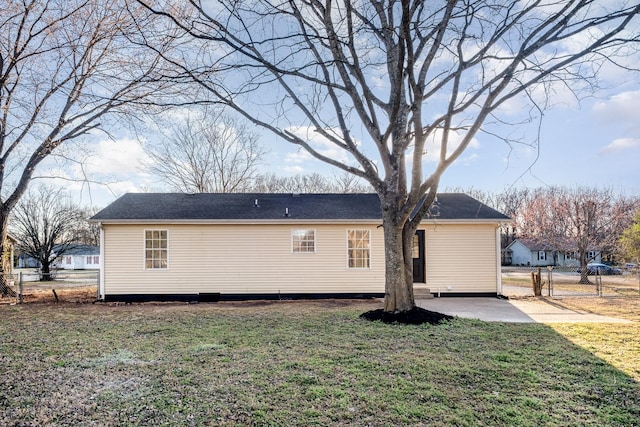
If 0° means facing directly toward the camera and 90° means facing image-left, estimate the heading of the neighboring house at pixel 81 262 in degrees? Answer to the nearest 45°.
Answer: approximately 0°

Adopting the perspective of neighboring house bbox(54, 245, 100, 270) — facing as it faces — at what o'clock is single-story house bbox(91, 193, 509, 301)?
The single-story house is roughly at 12 o'clock from the neighboring house.

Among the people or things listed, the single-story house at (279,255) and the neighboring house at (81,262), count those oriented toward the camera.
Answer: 1

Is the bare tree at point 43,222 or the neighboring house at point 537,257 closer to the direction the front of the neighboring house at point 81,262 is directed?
the bare tree

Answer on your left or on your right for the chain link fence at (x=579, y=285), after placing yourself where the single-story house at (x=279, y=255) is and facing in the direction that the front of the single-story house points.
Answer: on your right

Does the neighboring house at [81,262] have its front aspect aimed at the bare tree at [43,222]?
yes

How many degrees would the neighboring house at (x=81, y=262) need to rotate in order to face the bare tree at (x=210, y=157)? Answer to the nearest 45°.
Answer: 0° — it already faces it

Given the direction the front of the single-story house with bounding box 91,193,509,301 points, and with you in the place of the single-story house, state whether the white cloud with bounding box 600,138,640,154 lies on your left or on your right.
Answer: on your right

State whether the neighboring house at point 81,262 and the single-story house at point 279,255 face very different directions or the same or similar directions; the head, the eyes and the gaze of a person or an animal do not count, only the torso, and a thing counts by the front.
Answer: very different directions

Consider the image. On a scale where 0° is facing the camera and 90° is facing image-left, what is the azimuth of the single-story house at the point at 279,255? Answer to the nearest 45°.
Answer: approximately 180°

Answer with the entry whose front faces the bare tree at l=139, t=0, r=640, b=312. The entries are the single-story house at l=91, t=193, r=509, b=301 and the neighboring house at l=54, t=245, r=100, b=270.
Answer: the neighboring house

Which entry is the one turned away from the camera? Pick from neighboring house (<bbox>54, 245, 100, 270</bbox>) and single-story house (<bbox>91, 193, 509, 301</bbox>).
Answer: the single-story house
